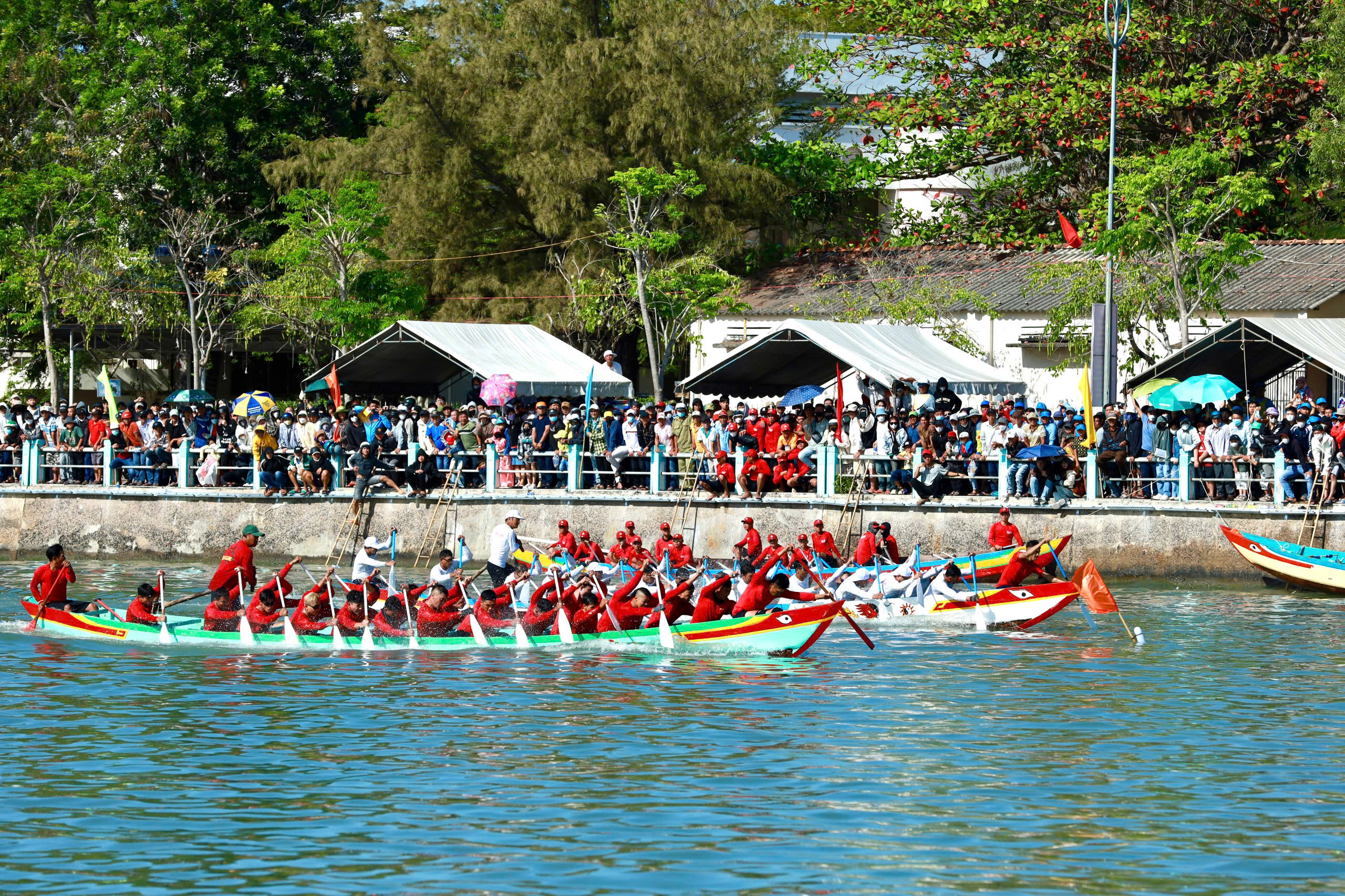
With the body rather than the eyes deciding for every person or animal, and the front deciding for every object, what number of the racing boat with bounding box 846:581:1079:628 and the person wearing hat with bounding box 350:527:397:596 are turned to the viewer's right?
2

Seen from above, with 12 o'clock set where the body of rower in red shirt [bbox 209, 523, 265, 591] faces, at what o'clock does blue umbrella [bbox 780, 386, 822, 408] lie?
The blue umbrella is roughly at 11 o'clock from the rower in red shirt.

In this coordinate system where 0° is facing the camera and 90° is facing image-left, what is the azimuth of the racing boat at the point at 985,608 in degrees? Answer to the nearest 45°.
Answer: approximately 270°

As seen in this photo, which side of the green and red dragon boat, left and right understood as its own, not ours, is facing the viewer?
right

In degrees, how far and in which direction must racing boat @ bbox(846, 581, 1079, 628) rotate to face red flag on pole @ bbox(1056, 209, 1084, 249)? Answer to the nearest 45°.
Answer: approximately 90° to its left

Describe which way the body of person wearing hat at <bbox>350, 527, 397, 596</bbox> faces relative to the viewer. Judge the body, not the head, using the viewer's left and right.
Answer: facing to the right of the viewer

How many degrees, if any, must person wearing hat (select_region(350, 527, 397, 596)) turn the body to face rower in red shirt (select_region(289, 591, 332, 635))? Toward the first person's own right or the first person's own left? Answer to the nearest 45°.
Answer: approximately 135° to the first person's own right
